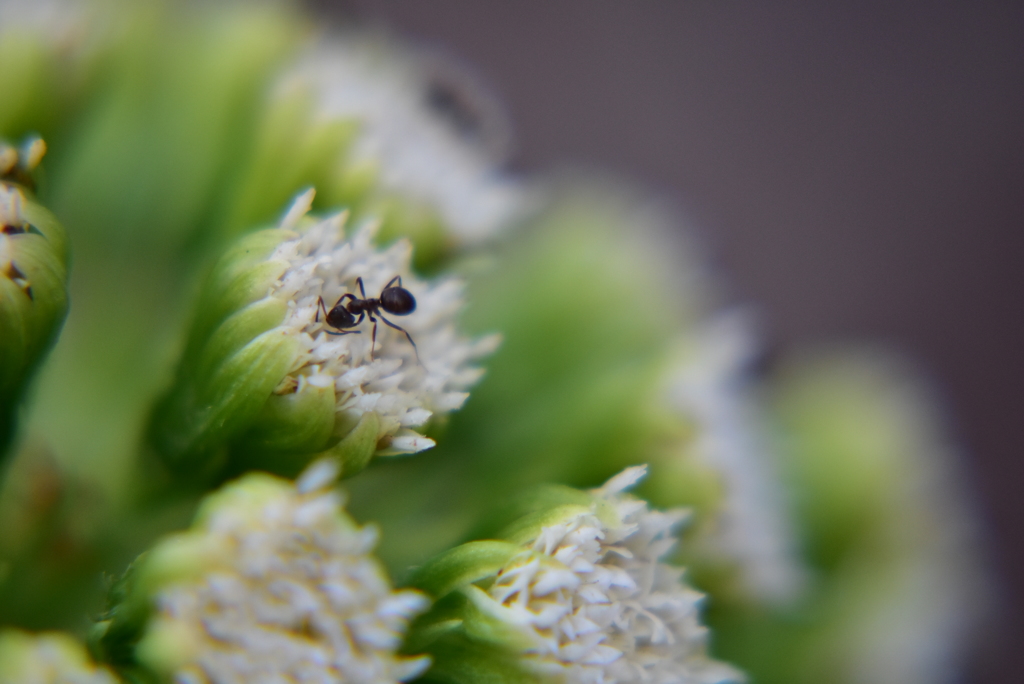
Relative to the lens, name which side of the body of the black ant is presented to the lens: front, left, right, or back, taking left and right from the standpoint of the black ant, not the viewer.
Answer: left
